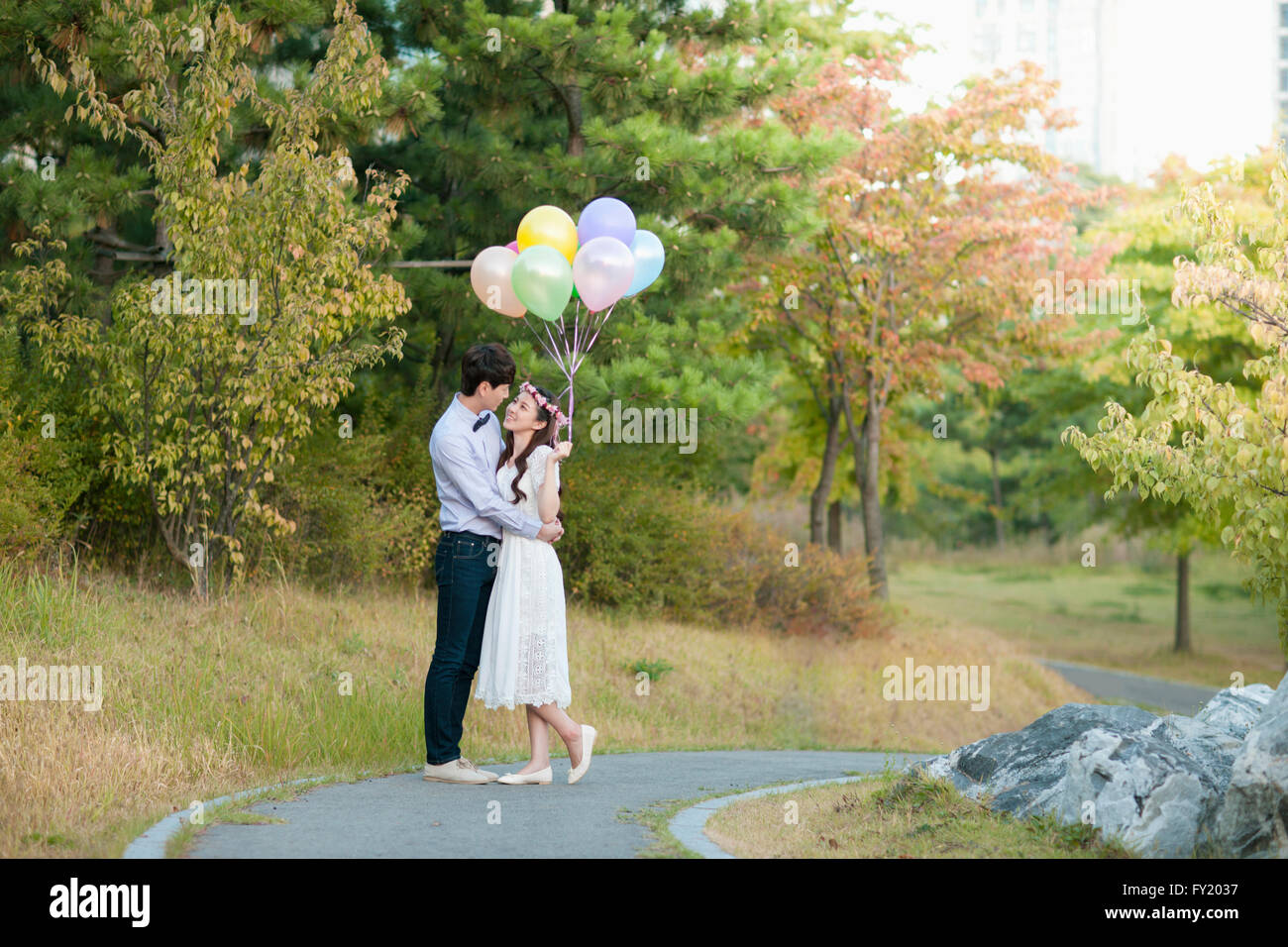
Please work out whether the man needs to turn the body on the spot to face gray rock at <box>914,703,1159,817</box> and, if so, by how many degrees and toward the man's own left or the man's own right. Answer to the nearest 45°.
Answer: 0° — they already face it

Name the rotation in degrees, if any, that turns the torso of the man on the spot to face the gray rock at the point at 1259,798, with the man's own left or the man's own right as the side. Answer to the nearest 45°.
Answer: approximately 45° to the man's own right

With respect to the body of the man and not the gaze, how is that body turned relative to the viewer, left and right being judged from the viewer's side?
facing to the right of the viewer

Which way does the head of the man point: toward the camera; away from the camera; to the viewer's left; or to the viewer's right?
to the viewer's right

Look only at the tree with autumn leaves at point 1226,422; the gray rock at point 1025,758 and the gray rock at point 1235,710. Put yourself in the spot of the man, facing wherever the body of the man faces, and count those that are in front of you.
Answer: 3

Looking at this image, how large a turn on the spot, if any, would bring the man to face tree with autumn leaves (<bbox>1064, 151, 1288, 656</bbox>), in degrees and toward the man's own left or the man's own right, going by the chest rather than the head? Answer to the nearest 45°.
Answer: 0° — they already face it

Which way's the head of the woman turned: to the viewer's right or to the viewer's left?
to the viewer's left

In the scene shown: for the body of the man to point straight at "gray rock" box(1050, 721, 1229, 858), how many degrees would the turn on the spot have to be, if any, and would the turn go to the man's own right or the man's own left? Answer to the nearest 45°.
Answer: approximately 45° to the man's own right

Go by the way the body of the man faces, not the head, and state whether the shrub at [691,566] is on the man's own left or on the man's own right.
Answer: on the man's own left
